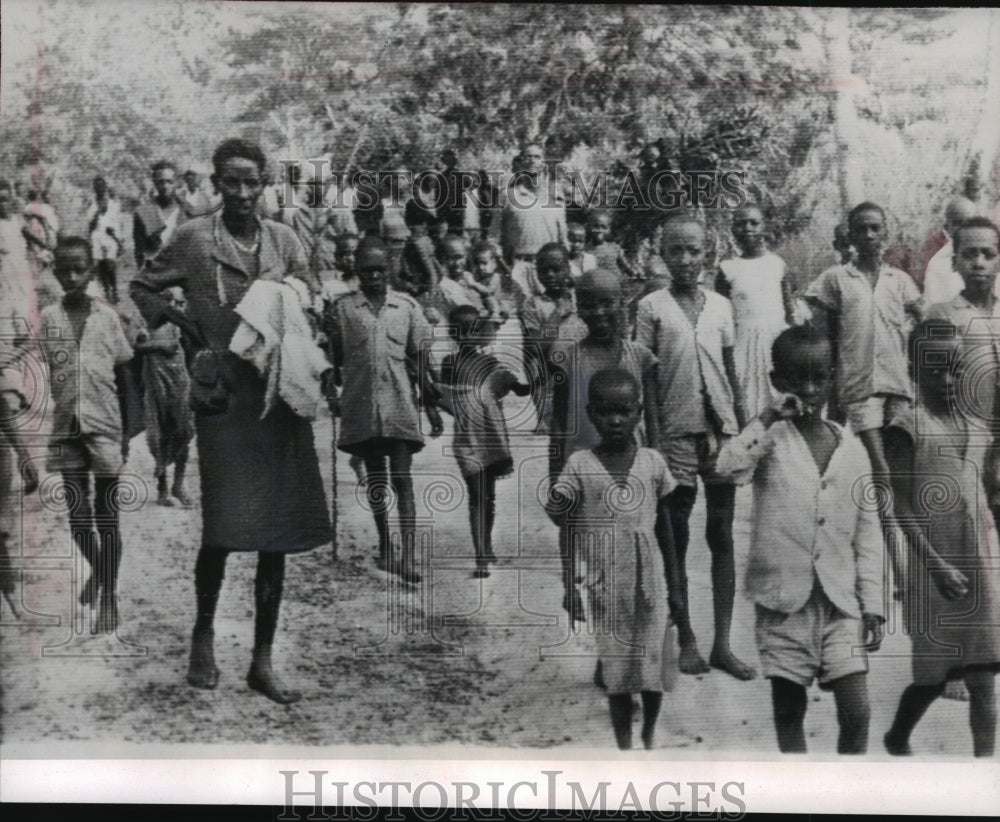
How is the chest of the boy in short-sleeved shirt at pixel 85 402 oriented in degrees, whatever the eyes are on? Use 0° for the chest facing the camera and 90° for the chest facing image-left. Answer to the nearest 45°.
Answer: approximately 0°

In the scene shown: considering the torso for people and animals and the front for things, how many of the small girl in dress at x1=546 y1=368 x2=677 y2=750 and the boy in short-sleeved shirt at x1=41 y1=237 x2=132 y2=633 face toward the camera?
2

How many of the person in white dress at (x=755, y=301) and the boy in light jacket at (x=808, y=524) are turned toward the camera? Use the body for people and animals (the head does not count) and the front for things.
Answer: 2
